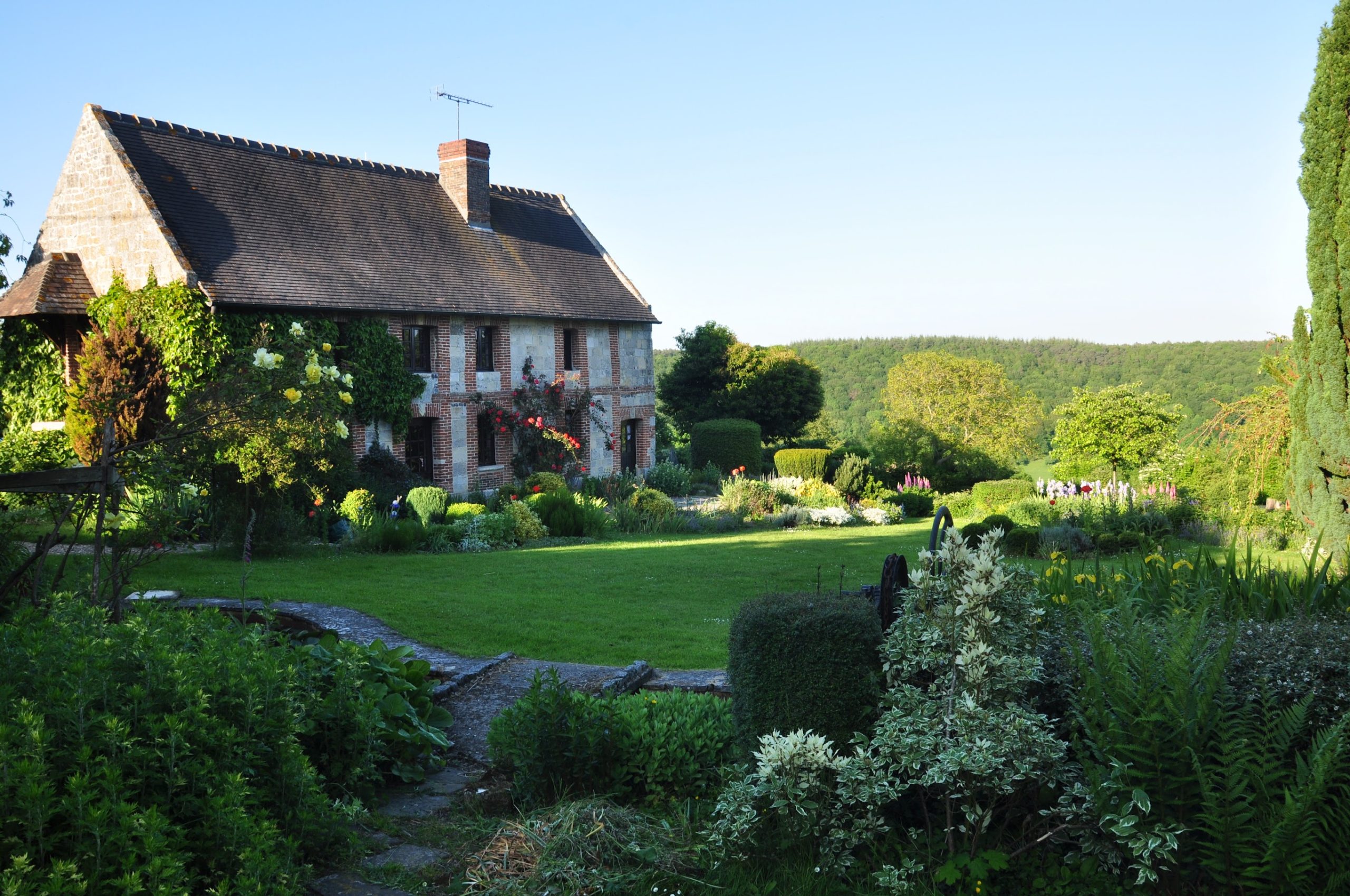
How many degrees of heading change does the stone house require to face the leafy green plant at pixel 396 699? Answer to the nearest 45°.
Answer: approximately 45° to its right

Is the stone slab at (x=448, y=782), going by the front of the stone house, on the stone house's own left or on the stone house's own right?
on the stone house's own right

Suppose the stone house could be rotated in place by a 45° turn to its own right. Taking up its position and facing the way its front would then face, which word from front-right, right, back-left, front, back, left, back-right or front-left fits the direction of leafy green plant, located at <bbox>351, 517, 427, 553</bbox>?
front

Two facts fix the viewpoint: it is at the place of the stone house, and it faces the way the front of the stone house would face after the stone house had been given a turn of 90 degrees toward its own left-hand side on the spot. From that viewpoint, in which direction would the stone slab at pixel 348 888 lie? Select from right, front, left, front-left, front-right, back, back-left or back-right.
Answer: back-right

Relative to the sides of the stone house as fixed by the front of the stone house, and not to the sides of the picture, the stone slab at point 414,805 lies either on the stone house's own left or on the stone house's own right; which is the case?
on the stone house's own right

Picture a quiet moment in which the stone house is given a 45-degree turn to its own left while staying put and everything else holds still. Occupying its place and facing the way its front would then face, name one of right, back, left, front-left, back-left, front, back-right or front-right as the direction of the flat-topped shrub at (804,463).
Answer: front

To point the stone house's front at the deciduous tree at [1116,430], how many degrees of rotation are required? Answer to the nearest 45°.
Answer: approximately 45° to its left

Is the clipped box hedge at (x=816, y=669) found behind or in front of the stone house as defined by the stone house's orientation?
in front

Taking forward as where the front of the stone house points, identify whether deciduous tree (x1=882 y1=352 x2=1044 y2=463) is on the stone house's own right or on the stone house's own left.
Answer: on the stone house's own left

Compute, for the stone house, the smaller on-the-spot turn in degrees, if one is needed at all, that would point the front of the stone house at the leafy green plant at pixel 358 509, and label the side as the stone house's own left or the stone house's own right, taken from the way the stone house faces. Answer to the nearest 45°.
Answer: approximately 45° to the stone house's own right

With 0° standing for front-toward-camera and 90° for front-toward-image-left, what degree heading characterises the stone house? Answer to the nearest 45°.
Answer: approximately 315°

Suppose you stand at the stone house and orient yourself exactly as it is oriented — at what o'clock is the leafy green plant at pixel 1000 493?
The leafy green plant is roughly at 11 o'clock from the stone house.

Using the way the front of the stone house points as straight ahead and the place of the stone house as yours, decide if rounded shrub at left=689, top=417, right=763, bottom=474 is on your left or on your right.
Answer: on your left
